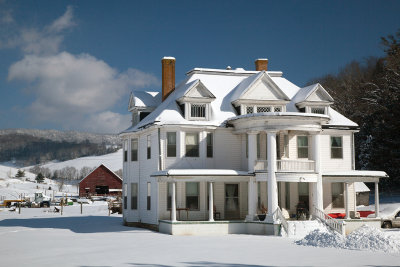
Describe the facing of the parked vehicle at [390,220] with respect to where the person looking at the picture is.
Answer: facing to the left of the viewer
